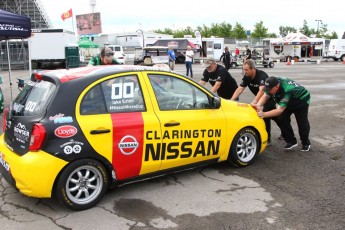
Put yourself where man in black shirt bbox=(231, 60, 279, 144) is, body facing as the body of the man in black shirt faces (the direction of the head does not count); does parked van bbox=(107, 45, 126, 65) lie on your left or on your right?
on your right

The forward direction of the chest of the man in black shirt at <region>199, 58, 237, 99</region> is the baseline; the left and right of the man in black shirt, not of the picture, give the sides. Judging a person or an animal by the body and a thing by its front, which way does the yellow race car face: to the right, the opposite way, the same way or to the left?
the opposite way

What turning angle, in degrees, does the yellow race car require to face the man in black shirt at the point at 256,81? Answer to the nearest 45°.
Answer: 0° — it already faces them

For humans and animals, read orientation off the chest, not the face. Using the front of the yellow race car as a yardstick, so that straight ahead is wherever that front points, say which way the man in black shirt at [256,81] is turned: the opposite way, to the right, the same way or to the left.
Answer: the opposite way

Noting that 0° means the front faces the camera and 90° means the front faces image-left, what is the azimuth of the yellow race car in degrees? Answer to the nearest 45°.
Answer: approximately 225°

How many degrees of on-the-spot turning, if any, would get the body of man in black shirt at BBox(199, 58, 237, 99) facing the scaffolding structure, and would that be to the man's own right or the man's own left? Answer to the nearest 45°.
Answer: approximately 90° to the man's own right

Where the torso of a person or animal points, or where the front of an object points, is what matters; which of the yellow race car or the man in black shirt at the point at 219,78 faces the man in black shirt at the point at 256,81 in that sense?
the yellow race car
